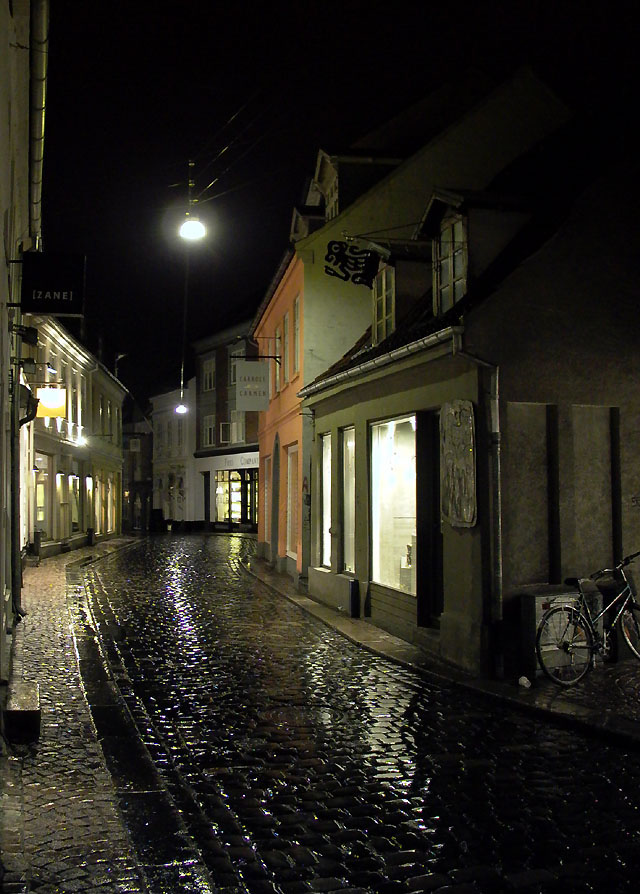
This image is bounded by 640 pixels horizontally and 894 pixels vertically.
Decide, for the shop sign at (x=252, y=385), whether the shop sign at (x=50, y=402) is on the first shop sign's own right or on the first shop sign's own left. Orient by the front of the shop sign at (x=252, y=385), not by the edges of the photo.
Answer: on the first shop sign's own right

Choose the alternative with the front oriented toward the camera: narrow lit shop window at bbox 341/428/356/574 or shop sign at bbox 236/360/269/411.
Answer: the shop sign

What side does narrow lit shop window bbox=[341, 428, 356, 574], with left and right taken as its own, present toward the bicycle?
left

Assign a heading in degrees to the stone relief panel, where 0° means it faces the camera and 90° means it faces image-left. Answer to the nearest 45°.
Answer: approximately 45°

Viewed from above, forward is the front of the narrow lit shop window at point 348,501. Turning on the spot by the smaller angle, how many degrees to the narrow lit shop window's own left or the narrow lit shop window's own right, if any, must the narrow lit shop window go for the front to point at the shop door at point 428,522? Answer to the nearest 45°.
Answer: approximately 90° to the narrow lit shop window's own left

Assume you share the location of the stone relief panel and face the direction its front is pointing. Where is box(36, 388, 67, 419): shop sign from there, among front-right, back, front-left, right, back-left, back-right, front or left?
right

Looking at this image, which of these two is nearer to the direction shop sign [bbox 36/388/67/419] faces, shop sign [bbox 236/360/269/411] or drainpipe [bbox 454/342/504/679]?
the drainpipe

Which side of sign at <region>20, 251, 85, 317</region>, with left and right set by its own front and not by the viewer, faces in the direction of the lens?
front

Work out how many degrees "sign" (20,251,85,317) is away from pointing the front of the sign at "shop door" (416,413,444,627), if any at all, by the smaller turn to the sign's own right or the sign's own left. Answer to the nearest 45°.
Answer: approximately 90° to the sign's own left

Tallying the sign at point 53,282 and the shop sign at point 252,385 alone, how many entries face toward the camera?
2

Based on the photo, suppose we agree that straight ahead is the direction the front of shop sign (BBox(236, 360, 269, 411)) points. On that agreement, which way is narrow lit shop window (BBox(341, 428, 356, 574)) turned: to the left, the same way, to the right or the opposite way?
to the right

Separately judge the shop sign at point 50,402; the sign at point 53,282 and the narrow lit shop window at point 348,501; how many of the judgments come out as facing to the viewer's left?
1

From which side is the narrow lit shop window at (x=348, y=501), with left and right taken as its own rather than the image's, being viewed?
left

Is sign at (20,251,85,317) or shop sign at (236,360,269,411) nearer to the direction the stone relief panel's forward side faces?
the sign

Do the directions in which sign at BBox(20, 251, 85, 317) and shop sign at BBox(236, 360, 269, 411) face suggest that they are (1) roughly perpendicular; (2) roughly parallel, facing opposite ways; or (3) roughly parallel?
roughly parallel

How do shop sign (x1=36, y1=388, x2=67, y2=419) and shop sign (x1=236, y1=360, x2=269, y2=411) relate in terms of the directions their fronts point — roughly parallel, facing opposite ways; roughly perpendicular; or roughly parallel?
roughly parallel
